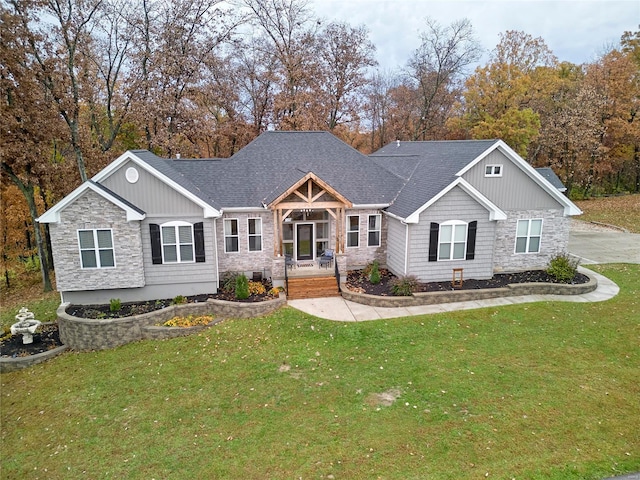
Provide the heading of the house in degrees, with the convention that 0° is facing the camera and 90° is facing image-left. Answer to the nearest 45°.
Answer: approximately 0°

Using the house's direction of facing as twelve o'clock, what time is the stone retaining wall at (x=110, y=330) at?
The stone retaining wall is roughly at 2 o'clock from the house.

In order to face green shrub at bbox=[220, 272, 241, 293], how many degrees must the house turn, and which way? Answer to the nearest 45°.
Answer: approximately 90° to its right

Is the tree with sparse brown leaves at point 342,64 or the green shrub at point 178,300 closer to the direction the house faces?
the green shrub

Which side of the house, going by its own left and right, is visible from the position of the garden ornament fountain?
right

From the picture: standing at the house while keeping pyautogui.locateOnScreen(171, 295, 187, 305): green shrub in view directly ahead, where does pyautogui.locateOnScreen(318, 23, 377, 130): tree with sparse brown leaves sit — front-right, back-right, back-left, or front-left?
back-right

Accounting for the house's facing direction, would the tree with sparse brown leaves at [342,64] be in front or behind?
behind
